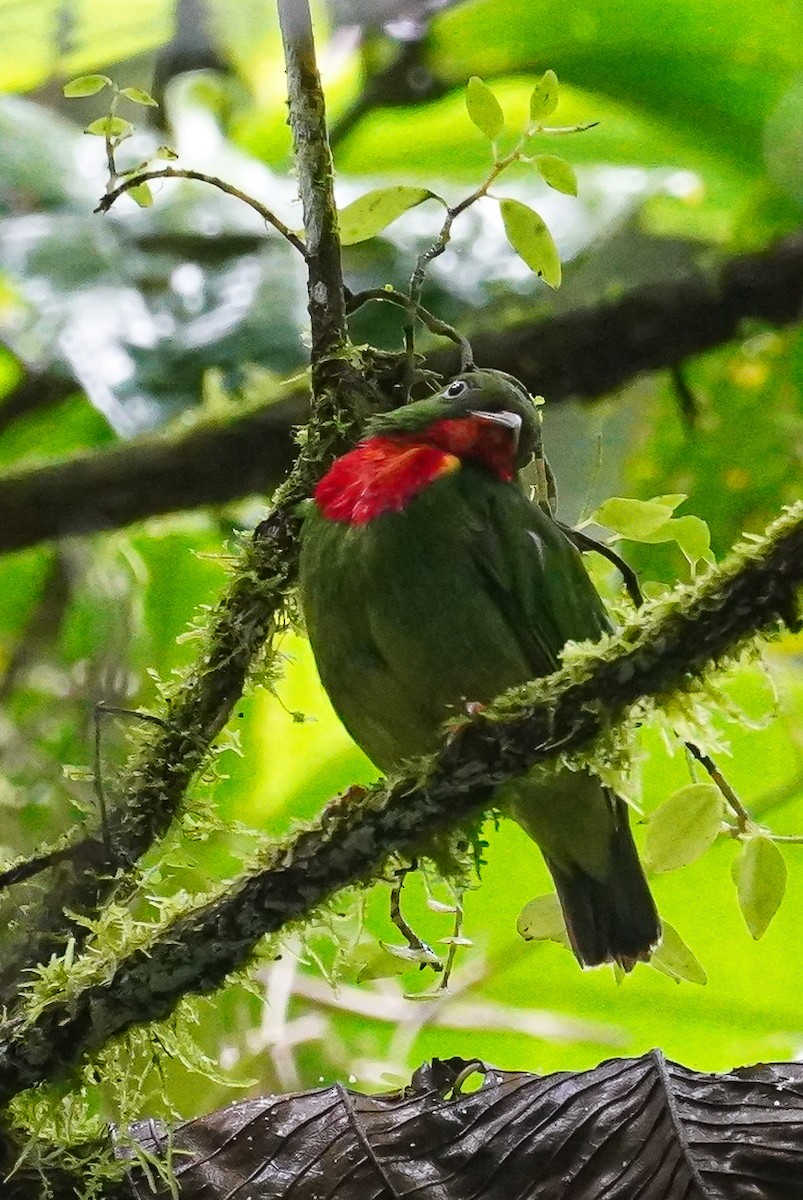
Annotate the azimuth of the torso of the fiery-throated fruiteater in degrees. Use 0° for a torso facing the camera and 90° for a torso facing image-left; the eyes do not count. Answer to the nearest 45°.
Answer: approximately 45°
